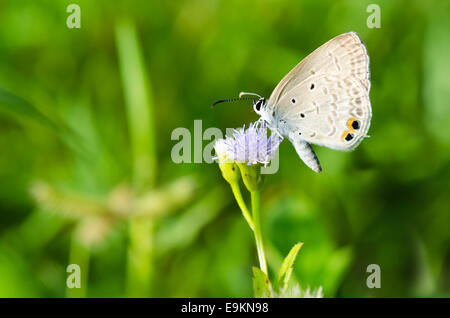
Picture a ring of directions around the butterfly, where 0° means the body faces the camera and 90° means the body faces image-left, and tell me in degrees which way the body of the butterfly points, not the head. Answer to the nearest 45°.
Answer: approximately 90°

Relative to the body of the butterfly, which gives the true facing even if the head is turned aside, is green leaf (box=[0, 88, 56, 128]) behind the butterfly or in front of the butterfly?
in front
